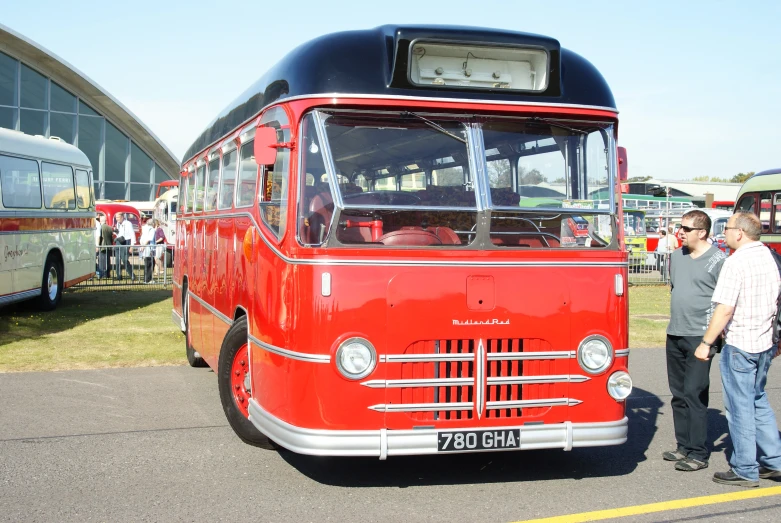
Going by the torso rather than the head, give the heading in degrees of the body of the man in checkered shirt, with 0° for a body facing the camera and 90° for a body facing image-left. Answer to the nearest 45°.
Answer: approximately 135°

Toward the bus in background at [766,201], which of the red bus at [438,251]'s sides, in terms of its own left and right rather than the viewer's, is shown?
left

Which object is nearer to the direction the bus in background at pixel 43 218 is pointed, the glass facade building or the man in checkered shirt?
the man in checkered shirt

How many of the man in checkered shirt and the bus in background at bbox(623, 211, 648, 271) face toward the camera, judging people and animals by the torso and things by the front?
1

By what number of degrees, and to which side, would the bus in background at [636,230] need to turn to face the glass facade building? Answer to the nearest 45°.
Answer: approximately 90° to its right

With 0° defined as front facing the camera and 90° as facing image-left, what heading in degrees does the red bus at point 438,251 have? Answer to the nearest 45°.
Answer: approximately 315°

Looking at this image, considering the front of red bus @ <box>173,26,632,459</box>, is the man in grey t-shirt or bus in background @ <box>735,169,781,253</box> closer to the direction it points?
the man in grey t-shirt

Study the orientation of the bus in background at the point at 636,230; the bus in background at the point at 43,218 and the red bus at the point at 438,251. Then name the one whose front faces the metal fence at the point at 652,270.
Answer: the bus in background at the point at 636,230

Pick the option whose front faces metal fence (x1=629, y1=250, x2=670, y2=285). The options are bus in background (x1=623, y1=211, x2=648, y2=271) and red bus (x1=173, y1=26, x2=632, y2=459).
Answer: the bus in background

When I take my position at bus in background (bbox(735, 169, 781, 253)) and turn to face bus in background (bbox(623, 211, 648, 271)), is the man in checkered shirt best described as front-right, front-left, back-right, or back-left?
back-left

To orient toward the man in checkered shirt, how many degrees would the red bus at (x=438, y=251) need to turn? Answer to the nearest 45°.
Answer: approximately 45° to its left

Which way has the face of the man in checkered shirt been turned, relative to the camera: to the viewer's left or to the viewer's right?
to the viewer's left
